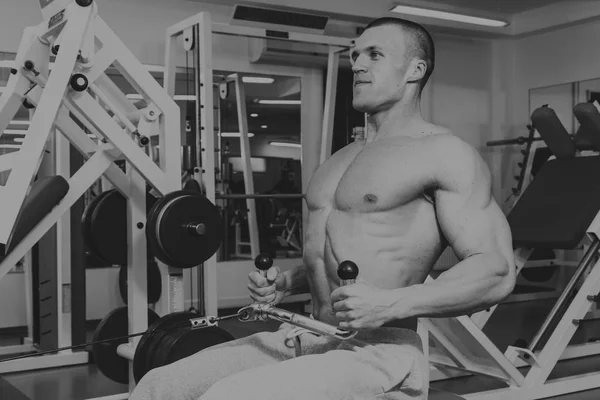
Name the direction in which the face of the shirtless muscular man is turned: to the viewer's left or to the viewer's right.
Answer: to the viewer's left

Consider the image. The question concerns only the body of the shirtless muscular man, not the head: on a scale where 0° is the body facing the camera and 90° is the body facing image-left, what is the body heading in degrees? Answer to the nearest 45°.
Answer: approximately 45°
